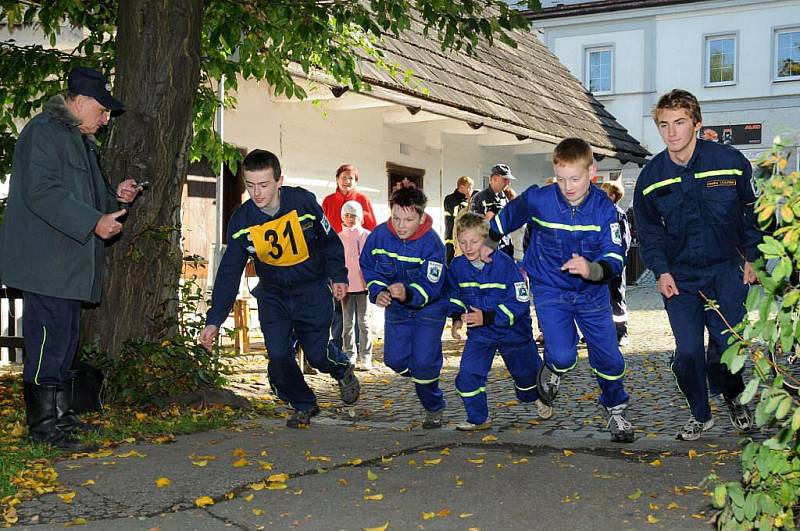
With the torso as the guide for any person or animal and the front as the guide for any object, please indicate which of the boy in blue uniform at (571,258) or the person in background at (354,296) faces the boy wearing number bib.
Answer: the person in background

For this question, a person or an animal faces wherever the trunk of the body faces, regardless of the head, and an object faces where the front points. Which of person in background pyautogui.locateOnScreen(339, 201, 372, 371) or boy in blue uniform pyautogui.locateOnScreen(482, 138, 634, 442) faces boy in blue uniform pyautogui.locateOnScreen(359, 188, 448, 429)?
the person in background

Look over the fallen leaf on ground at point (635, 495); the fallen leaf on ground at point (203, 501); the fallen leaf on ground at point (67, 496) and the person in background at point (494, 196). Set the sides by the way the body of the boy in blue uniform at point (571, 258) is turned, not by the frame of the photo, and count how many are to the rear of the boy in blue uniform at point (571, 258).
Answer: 1

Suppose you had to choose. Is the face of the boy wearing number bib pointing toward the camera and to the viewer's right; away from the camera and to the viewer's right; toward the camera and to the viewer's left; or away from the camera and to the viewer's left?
toward the camera and to the viewer's left

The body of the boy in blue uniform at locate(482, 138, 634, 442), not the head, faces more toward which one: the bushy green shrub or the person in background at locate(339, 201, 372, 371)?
the bushy green shrub

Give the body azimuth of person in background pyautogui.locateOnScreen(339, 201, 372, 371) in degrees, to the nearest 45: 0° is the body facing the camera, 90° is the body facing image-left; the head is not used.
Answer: approximately 0°

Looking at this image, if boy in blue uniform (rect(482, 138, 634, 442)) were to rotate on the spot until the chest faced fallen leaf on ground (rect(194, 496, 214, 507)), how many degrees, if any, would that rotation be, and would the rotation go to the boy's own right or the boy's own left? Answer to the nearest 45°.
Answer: approximately 45° to the boy's own right

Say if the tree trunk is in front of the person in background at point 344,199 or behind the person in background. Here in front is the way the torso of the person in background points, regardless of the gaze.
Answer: in front

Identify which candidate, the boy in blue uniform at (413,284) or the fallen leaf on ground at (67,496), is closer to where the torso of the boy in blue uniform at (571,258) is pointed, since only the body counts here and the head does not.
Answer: the fallen leaf on ground

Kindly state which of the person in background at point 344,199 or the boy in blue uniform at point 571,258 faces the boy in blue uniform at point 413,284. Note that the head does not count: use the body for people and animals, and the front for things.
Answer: the person in background

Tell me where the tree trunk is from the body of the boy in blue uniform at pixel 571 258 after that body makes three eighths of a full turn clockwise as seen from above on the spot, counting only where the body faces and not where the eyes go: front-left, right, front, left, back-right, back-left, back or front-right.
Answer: front-left

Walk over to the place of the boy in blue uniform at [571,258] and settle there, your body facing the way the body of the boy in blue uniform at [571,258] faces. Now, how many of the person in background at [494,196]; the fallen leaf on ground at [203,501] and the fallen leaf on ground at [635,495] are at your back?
1

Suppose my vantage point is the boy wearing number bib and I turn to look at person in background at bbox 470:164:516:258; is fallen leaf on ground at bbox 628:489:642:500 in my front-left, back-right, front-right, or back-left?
back-right

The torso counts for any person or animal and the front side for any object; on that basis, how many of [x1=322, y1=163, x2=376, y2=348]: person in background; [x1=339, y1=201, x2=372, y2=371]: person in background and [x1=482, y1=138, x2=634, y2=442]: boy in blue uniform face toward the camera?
3

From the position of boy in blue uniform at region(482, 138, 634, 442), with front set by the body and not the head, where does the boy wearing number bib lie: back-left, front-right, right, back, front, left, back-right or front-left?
right
